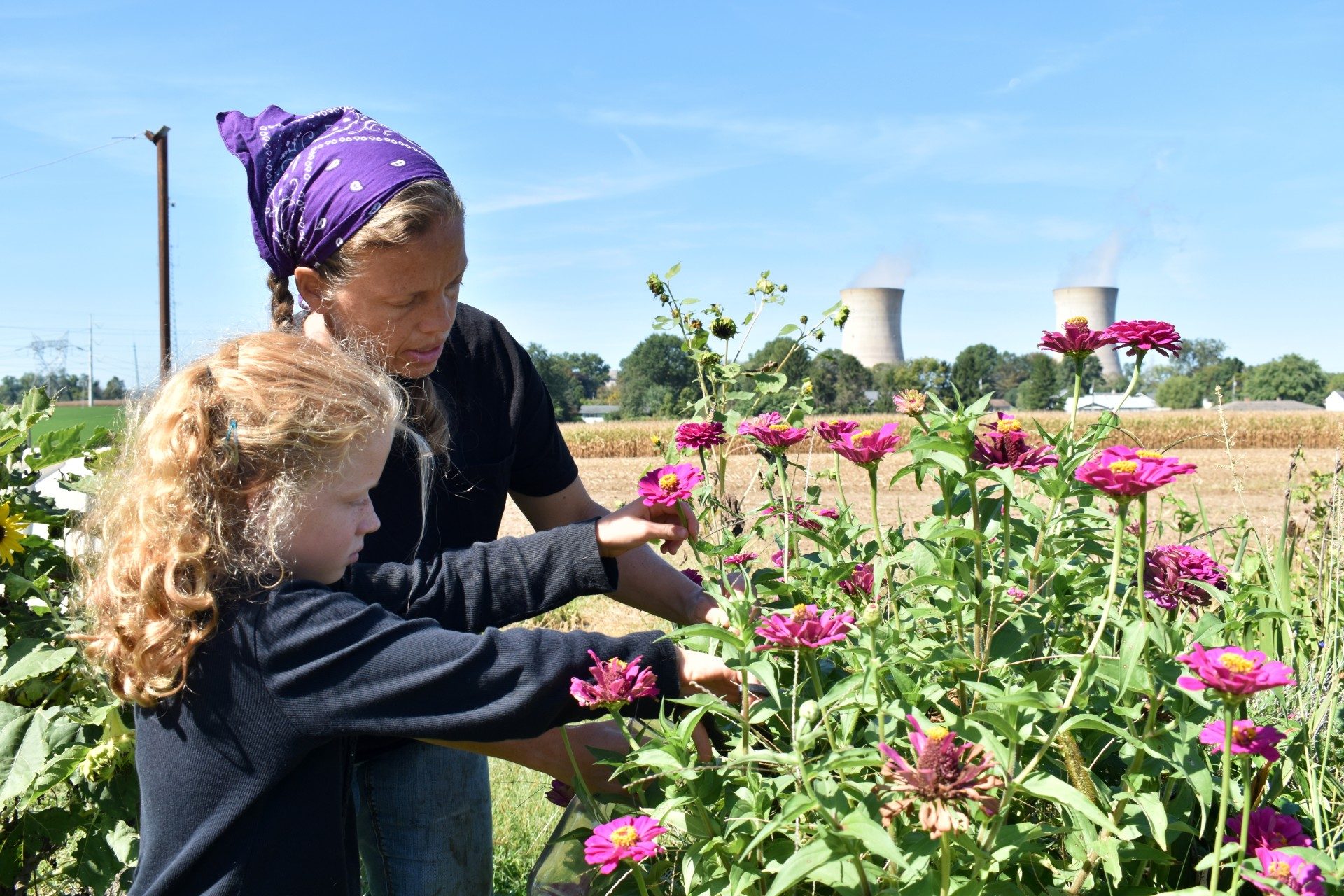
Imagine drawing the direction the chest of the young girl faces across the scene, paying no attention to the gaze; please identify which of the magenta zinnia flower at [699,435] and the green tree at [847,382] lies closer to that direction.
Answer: the magenta zinnia flower

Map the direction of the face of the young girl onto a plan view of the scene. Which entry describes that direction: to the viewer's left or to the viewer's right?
to the viewer's right

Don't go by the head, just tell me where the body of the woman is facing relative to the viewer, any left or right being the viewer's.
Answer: facing the viewer and to the right of the viewer

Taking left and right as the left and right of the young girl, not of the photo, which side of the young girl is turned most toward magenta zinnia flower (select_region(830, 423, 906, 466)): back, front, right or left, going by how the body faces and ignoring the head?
front

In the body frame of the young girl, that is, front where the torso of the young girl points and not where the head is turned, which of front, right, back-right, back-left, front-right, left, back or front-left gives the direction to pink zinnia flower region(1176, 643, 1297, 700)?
front-right

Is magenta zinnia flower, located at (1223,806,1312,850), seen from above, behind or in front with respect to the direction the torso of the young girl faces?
in front

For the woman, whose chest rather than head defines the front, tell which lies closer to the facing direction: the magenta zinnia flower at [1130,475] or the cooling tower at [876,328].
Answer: the magenta zinnia flower

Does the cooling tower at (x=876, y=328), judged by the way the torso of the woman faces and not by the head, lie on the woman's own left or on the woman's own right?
on the woman's own left

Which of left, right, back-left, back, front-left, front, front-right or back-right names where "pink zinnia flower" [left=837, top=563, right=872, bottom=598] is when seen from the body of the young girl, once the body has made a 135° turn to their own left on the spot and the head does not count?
back-right

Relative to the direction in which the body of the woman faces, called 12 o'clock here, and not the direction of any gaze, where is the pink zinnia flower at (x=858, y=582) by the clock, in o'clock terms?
The pink zinnia flower is roughly at 12 o'clock from the woman.

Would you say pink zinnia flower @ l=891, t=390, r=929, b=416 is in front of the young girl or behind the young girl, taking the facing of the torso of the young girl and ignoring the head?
in front

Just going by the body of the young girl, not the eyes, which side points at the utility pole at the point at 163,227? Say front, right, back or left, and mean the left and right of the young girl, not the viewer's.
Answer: left

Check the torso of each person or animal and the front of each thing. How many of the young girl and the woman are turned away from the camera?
0

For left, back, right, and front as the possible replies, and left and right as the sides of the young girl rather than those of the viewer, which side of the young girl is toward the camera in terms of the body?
right

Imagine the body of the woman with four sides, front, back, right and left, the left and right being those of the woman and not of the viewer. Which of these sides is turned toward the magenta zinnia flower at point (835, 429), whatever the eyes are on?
front

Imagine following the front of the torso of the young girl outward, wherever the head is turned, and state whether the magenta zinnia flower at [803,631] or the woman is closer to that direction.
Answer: the magenta zinnia flower
